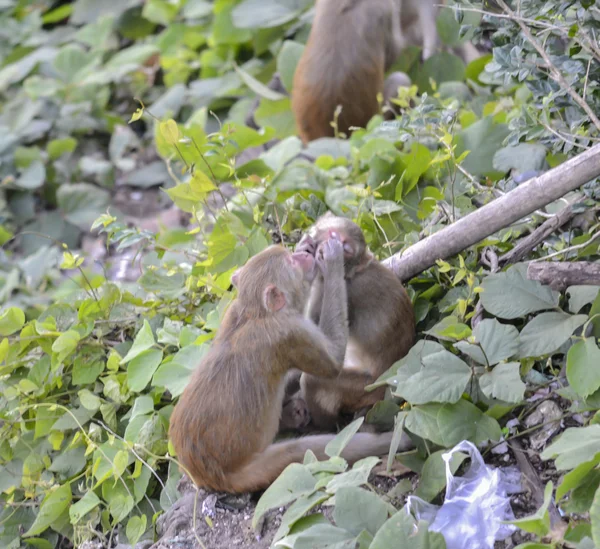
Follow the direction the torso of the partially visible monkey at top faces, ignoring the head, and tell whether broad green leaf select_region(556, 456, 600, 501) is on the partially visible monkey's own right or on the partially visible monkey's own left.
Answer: on the partially visible monkey's own right

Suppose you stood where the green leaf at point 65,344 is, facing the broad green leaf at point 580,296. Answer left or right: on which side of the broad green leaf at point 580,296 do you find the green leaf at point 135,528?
right

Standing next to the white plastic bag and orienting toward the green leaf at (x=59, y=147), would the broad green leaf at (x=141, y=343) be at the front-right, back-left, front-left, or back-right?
front-left

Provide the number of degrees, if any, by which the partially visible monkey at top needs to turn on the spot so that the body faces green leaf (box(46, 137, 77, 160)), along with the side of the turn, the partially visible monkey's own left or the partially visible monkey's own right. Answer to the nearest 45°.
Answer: approximately 135° to the partially visible monkey's own left

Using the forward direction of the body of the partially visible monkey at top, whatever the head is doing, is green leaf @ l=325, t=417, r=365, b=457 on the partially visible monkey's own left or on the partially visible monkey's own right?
on the partially visible monkey's own right

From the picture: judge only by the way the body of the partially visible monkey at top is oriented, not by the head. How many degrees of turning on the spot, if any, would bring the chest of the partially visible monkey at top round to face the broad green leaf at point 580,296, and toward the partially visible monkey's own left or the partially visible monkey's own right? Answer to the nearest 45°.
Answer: approximately 90° to the partially visible monkey's own right
